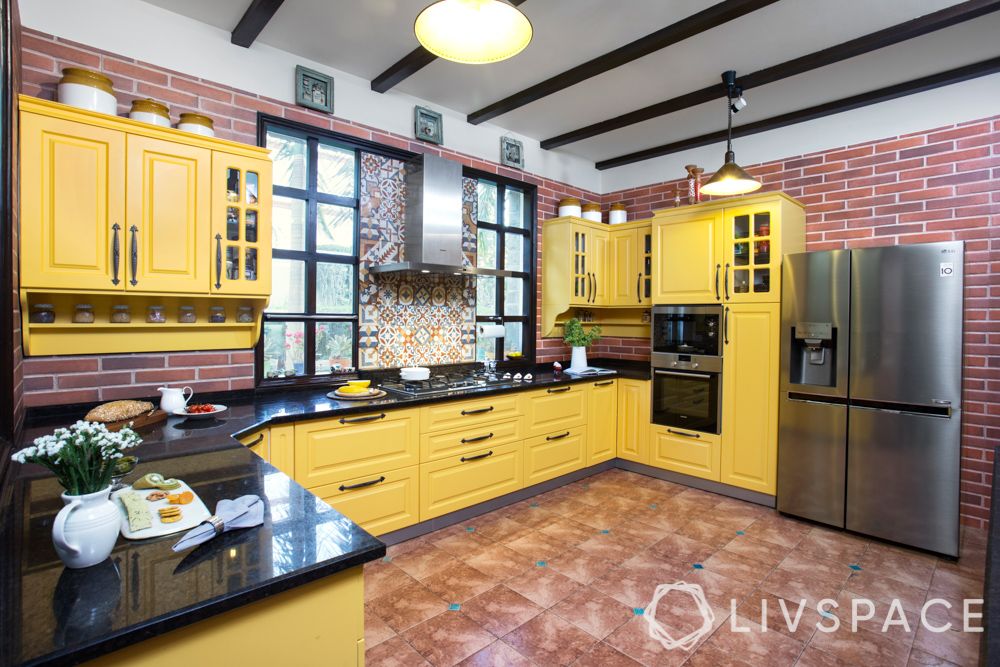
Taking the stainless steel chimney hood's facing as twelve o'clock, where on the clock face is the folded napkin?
The folded napkin is roughly at 2 o'clock from the stainless steel chimney hood.

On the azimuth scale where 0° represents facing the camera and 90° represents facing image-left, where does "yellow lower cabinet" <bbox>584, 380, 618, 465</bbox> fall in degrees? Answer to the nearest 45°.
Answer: approximately 315°

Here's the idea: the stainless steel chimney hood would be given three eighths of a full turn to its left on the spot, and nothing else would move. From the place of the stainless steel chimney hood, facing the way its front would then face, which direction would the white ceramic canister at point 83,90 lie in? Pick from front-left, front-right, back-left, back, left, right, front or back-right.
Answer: back-left

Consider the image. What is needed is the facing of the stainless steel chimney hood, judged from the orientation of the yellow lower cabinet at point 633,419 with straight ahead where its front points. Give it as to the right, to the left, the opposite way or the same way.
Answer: to the left

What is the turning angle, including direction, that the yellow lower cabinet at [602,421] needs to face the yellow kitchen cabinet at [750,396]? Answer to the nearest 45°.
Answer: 0° — it already faces it

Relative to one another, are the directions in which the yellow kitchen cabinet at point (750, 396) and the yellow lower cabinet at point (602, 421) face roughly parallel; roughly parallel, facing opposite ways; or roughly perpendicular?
roughly perpendicular

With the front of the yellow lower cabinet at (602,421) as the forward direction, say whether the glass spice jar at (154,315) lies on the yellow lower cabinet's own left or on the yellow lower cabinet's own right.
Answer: on the yellow lower cabinet's own right

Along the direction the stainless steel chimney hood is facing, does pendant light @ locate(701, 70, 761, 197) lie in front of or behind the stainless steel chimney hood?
in front

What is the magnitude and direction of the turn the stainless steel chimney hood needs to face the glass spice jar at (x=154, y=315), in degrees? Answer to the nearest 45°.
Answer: approximately 90° to its right

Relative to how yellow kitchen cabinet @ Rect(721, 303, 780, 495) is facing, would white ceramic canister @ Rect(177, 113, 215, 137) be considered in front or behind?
in front

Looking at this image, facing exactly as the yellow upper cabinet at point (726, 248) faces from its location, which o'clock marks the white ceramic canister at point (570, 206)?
The white ceramic canister is roughly at 2 o'clock from the yellow upper cabinet.

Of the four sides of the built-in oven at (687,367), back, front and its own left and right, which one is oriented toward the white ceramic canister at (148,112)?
front
